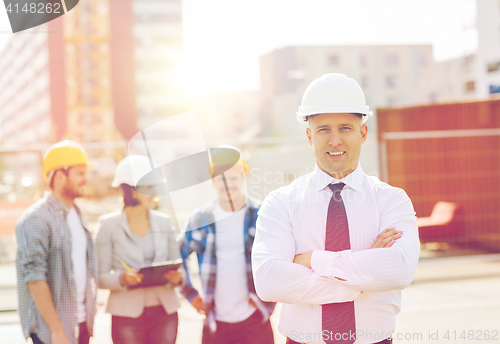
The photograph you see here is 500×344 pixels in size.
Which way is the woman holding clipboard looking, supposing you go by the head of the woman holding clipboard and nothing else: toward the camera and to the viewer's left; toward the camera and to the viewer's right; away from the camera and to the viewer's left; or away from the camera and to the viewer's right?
toward the camera and to the viewer's right

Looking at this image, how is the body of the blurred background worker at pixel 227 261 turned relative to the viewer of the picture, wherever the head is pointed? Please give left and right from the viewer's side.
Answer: facing the viewer

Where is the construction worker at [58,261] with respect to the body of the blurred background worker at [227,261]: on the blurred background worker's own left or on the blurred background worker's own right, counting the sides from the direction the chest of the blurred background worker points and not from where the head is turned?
on the blurred background worker's own right

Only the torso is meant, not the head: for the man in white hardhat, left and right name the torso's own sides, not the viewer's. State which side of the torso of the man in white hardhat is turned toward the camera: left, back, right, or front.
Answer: front

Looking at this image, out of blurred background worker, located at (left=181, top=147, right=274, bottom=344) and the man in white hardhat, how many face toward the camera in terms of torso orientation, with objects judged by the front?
2

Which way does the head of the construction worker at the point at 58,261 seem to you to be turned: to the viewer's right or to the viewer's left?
to the viewer's right

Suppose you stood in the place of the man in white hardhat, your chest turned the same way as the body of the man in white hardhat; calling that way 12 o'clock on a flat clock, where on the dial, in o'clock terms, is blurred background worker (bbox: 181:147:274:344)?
The blurred background worker is roughly at 5 o'clock from the man in white hardhat.

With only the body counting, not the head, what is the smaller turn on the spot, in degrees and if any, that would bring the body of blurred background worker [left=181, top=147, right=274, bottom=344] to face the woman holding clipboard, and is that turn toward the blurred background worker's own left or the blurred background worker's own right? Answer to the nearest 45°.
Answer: approximately 90° to the blurred background worker's own right

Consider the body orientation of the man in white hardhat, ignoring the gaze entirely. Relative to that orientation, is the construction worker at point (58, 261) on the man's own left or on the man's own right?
on the man's own right
